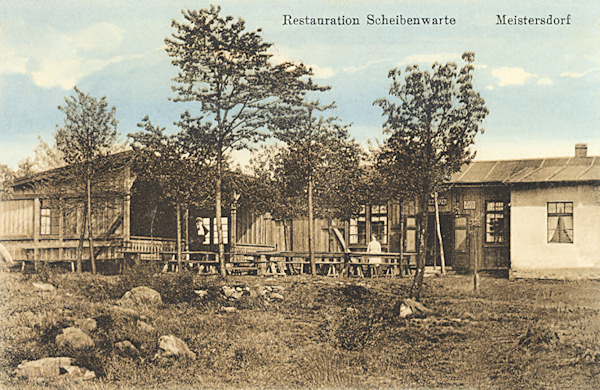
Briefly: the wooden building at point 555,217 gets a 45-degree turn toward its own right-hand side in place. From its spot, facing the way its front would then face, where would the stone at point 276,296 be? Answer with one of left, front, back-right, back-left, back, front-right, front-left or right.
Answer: front

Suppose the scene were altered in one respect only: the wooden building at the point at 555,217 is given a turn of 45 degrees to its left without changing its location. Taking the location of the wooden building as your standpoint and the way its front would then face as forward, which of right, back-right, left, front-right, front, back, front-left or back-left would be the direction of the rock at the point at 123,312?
right

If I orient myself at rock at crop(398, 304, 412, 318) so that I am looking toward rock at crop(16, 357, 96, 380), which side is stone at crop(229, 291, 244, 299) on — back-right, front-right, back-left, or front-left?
front-right

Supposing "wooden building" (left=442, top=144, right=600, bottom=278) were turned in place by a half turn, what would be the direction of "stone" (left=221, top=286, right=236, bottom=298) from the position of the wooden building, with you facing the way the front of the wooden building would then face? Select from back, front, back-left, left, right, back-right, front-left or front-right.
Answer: back-left

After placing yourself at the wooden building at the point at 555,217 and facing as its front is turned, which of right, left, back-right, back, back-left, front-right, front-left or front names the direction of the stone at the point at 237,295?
front-right

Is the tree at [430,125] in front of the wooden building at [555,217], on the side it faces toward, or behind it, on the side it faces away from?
in front

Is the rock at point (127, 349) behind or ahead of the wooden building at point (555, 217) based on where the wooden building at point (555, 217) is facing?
ahead

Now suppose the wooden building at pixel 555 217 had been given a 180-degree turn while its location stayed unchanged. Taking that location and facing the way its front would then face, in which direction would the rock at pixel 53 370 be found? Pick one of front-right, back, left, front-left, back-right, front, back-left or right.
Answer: back-left

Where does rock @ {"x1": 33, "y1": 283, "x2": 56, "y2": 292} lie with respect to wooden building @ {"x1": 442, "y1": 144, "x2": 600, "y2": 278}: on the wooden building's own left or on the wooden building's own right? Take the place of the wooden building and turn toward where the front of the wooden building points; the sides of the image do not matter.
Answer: on the wooden building's own right

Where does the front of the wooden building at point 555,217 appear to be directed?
toward the camera

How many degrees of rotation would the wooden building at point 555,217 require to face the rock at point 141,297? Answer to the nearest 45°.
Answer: approximately 45° to its right
